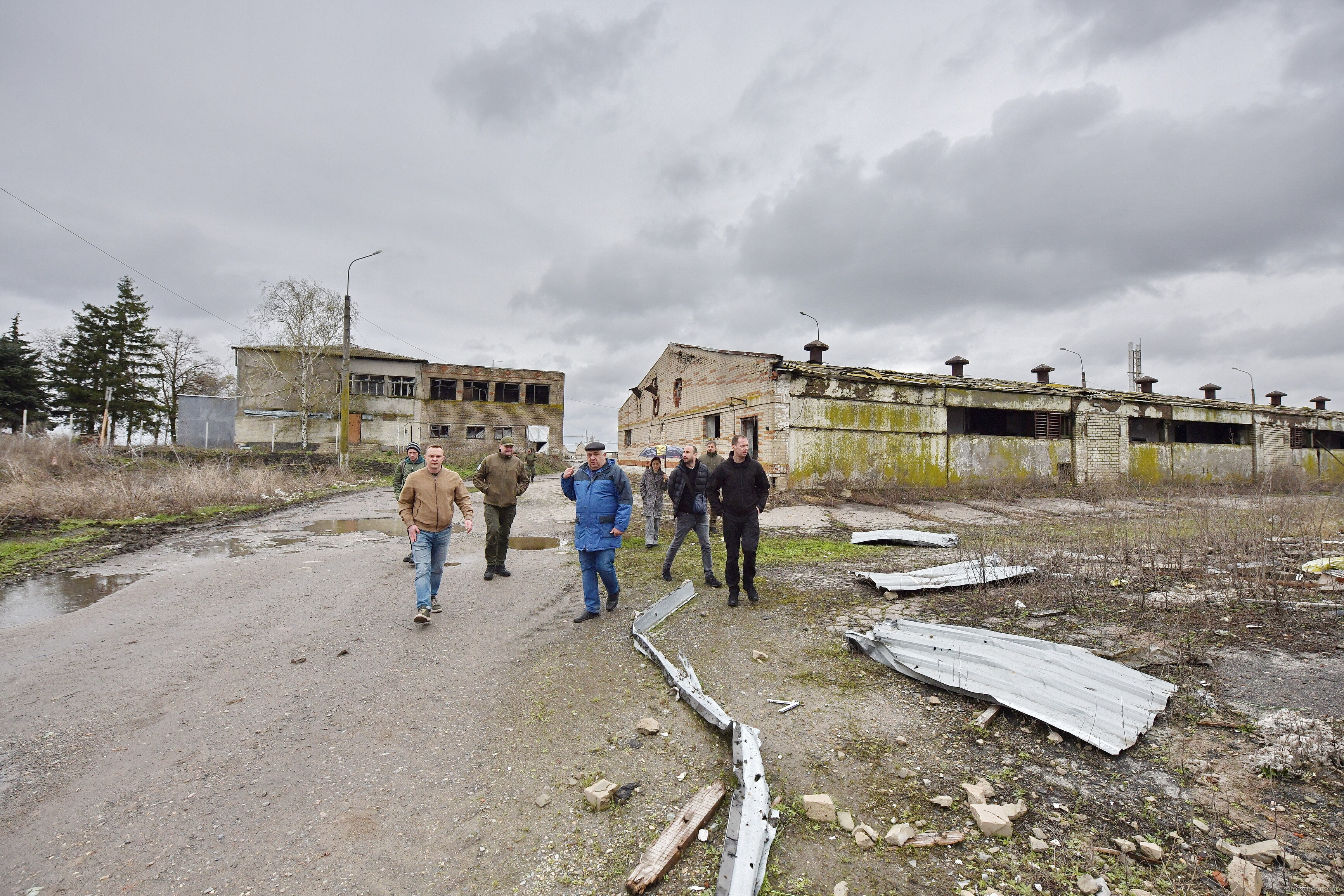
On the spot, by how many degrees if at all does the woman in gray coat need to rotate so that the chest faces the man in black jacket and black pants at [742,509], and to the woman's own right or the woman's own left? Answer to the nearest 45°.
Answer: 0° — they already face them

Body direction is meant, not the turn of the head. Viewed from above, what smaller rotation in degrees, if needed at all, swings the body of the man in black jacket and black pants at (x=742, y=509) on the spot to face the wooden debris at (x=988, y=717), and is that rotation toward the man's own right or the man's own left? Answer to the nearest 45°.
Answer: approximately 45° to the man's own left

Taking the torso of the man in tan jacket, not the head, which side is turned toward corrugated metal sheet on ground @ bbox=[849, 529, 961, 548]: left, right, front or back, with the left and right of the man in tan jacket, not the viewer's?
left

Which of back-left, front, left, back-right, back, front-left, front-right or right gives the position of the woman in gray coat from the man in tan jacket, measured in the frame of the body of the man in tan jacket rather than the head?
back-left

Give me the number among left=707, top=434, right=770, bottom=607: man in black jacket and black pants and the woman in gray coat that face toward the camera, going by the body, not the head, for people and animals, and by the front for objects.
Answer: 2

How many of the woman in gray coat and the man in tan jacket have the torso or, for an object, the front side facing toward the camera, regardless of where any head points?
2

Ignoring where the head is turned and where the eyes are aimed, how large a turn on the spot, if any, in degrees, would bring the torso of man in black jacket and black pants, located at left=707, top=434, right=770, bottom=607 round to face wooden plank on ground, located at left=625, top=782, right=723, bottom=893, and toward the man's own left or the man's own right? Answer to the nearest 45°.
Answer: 0° — they already face it

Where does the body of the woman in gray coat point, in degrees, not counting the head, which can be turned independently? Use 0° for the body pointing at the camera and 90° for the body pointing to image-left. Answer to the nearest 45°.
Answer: approximately 0°
